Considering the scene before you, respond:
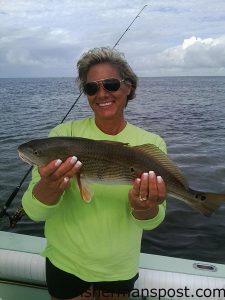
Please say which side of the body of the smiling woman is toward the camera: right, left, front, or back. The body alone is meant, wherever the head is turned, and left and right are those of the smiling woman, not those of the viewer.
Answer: front
